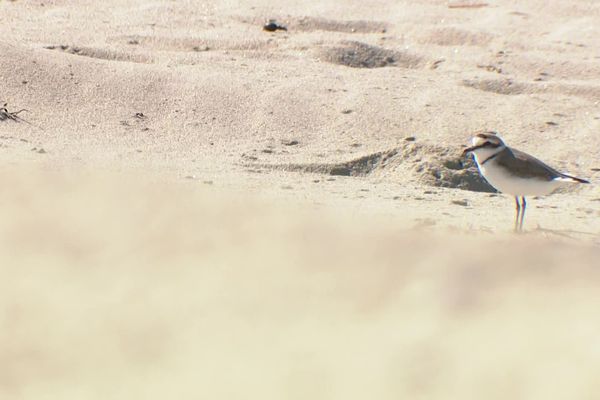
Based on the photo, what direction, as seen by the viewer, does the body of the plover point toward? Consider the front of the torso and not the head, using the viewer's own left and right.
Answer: facing to the left of the viewer

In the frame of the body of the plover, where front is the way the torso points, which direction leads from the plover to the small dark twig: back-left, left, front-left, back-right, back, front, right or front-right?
front
